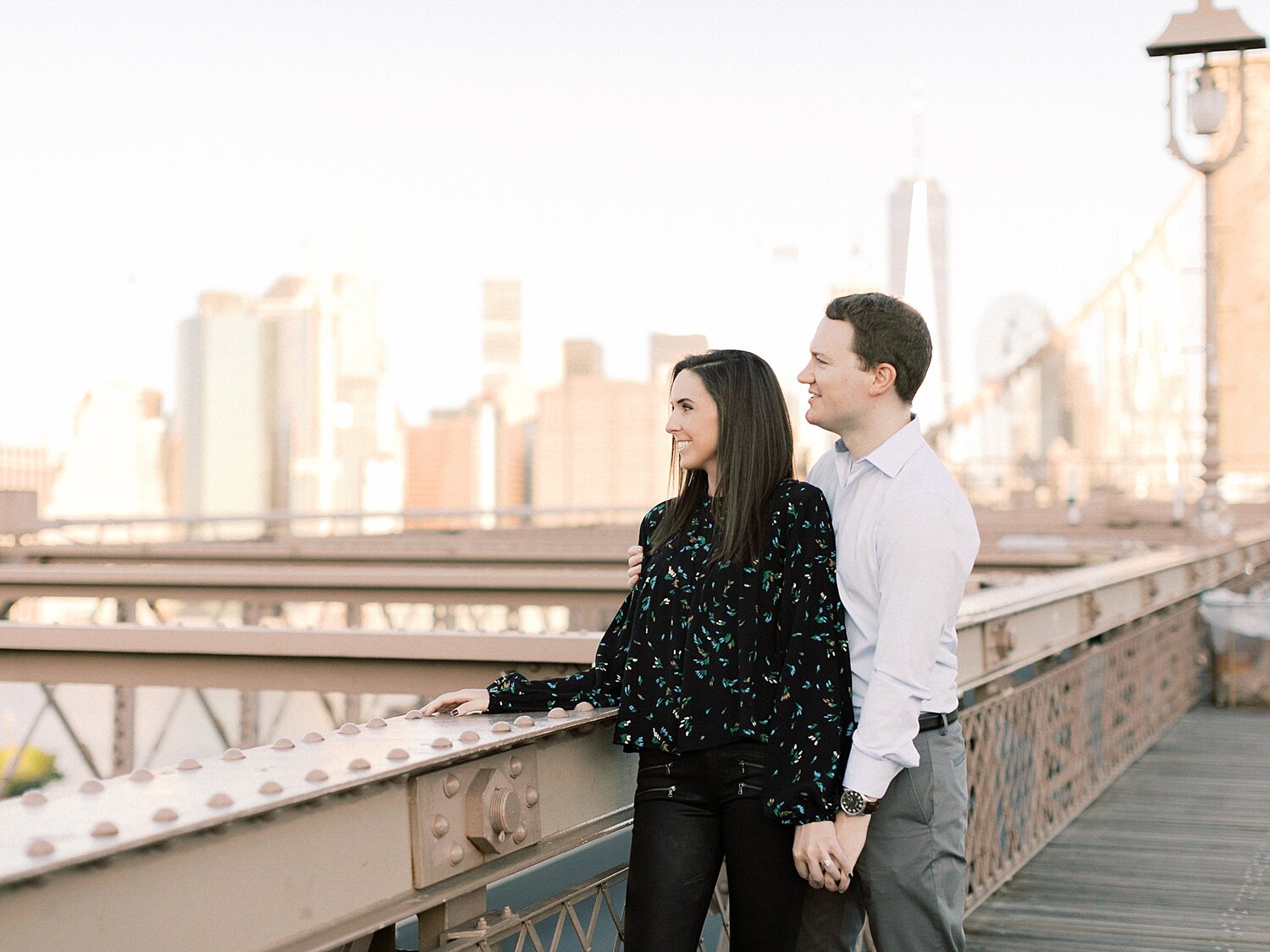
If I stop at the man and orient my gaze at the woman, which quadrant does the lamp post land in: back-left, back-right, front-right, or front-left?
back-right

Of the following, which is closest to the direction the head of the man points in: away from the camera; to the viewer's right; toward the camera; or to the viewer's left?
to the viewer's left

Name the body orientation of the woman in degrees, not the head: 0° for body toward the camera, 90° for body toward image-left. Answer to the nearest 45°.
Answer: approximately 45°

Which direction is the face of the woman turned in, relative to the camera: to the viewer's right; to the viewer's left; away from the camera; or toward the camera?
to the viewer's left

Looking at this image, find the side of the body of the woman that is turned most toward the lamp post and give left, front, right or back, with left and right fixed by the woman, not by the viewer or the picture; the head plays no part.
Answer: back
